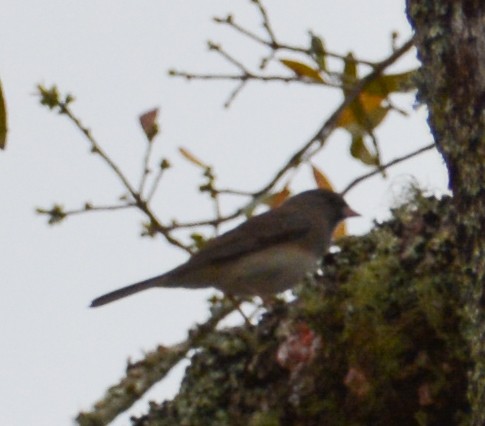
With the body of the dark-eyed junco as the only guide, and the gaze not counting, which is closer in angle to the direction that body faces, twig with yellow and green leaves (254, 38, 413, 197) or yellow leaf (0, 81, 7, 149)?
the twig with yellow and green leaves

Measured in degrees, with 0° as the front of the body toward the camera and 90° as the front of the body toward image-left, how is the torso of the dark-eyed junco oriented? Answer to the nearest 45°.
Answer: approximately 270°

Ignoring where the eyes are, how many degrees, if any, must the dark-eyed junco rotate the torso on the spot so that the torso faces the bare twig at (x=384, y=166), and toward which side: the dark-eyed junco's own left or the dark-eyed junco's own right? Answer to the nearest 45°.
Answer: approximately 45° to the dark-eyed junco's own right

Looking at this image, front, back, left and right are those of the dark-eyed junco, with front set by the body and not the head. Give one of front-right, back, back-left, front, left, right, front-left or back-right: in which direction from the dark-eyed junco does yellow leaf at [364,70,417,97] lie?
front-right
